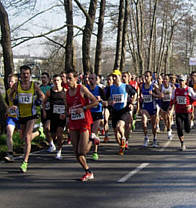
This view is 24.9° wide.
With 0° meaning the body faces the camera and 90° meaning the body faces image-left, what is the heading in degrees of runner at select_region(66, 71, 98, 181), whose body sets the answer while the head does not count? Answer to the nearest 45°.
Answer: approximately 45°

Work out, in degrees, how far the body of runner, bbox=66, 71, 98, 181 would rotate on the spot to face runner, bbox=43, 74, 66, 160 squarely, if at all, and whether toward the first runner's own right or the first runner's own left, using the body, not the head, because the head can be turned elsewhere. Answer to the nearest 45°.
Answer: approximately 135° to the first runner's own right

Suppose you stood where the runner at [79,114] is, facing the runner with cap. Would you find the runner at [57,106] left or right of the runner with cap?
left

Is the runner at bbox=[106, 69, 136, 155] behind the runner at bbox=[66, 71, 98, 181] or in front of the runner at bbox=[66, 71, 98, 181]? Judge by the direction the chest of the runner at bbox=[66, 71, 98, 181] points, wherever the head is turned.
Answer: behind

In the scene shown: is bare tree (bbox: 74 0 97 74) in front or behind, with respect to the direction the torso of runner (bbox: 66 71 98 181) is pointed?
behind

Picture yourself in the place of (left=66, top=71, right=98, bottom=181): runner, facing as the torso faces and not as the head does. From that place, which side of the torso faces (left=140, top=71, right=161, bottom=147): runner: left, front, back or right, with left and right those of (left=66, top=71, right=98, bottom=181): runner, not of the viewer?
back

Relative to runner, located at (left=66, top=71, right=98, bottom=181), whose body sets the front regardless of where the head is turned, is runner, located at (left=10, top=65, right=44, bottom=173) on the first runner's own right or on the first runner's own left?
on the first runner's own right
